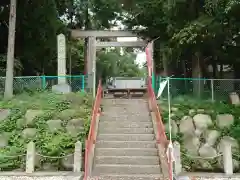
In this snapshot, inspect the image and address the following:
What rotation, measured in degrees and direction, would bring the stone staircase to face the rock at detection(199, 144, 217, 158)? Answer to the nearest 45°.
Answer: approximately 90° to its left

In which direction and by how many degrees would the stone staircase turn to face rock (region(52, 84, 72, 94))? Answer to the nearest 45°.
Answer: approximately 135° to its right

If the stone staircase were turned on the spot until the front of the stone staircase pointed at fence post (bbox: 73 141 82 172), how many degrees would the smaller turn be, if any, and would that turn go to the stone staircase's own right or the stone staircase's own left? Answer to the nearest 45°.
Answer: approximately 45° to the stone staircase's own right

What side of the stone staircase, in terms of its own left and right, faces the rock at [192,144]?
left

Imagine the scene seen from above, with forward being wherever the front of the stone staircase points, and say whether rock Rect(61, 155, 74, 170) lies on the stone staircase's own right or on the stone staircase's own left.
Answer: on the stone staircase's own right

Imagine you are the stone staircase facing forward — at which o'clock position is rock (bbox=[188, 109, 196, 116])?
The rock is roughly at 8 o'clock from the stone staircase.

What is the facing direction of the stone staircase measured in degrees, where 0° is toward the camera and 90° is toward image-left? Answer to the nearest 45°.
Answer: approximately 0°

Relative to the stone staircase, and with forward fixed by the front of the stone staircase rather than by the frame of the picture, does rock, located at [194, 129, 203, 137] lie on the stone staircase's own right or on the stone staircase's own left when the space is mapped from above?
on the stone staircase's own left

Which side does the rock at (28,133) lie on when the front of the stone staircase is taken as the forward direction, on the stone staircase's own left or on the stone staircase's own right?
on the stone staircase's own right

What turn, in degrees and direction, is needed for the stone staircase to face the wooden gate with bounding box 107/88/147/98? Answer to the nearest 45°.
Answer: approximately 180°

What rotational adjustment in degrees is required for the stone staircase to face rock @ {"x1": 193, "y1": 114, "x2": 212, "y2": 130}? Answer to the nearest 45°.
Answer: approximately 135° to its left

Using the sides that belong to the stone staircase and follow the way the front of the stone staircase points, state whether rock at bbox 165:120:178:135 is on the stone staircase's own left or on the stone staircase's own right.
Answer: on the stone staircase's own left

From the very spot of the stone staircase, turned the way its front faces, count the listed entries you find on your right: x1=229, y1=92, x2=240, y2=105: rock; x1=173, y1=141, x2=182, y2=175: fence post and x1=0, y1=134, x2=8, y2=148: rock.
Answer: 1

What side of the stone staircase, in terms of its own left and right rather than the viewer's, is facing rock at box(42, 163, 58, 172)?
right

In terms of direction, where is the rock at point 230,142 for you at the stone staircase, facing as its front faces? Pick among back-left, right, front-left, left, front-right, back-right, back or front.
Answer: left
